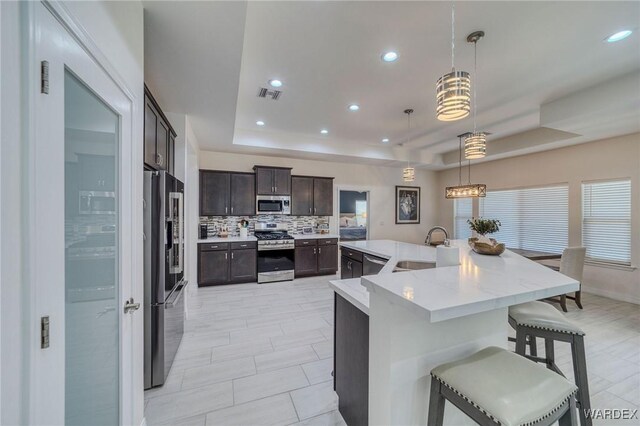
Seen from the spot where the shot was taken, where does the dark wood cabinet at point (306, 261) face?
facing the viewer

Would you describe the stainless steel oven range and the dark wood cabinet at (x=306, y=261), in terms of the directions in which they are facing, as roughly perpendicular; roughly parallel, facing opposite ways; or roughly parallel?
roughly parallel

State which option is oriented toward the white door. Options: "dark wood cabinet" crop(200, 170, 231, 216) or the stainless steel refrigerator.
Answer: the dark wood cabinet

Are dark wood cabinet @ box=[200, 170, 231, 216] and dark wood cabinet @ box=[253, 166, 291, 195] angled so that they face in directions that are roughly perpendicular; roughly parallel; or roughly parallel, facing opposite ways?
roughly parallel

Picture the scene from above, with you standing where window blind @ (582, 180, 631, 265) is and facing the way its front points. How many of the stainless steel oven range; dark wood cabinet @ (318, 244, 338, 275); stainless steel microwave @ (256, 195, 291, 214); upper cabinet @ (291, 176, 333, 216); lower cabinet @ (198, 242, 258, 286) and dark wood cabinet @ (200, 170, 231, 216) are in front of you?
6

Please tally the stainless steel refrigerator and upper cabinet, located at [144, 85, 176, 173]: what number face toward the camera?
0

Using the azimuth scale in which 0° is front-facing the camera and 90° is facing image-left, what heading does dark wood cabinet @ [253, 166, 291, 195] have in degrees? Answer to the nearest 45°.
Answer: approximately 0°

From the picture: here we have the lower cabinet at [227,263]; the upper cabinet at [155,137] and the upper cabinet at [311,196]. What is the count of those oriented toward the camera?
2

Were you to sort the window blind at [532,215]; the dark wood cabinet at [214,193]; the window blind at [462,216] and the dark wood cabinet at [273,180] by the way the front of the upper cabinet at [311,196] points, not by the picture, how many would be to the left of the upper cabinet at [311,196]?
2

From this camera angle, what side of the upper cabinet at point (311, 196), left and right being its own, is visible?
front

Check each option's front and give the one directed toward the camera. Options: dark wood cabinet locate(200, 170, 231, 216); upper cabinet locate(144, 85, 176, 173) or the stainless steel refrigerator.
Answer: the dark wood cabinet

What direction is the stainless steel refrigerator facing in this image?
to the viewer's right

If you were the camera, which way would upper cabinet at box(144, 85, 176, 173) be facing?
facing to the right of the viewer

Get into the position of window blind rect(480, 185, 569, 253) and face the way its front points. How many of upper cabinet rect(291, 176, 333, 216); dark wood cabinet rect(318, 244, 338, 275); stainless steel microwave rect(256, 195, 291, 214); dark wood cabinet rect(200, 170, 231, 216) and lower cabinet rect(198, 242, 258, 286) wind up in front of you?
5

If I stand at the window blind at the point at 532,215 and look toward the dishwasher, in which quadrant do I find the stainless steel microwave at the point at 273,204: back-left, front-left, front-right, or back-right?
front-right

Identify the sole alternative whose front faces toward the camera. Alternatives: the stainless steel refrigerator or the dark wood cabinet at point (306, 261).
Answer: the dark wood cabinet

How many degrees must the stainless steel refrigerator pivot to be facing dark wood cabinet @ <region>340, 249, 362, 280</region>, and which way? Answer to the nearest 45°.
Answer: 0° — it already faces it

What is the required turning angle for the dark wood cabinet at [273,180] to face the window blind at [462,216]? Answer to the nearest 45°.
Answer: approximately 90° to its left
